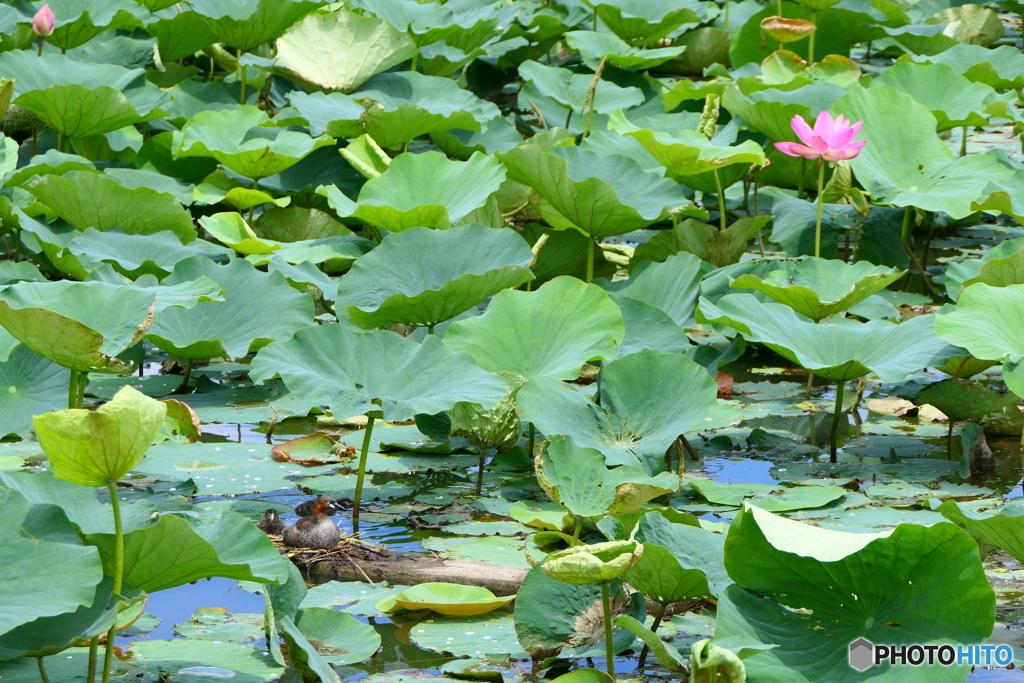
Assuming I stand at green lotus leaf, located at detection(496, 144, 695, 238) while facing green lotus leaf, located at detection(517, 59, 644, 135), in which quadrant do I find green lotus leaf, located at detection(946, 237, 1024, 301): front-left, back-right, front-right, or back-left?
back-right

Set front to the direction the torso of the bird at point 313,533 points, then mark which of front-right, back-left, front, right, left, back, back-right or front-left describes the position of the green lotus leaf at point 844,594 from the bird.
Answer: front-right

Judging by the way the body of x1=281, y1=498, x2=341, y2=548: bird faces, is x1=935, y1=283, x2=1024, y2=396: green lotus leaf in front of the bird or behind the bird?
in front

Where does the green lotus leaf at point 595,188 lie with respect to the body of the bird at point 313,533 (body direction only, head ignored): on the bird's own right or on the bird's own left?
on the bird's own left

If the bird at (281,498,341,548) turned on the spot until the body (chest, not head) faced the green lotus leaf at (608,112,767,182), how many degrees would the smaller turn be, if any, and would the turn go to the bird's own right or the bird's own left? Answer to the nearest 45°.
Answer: approximately 45° to the bird's own left

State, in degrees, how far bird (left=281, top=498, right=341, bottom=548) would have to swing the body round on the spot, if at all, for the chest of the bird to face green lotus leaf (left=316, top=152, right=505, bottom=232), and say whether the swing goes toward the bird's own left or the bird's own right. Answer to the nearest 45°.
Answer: approximately 90° to the bird's own left

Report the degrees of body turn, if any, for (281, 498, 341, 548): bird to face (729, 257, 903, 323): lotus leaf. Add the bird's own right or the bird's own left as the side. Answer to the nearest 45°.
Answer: approximately 45° to the bird's own left

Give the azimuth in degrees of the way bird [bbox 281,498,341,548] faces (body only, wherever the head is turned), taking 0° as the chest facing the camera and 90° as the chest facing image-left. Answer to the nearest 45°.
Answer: approximately 270°

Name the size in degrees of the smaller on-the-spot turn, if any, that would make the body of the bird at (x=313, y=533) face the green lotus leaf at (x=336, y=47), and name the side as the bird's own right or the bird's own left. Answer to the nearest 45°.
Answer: approximately 90° to the bird's own left

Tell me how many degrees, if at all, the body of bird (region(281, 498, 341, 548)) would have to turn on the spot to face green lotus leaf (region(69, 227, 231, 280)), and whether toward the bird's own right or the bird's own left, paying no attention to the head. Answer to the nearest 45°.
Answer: approximately 90° to the bird's own left

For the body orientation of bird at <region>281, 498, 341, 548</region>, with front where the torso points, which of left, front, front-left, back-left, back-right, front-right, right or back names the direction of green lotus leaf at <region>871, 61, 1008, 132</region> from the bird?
front-left

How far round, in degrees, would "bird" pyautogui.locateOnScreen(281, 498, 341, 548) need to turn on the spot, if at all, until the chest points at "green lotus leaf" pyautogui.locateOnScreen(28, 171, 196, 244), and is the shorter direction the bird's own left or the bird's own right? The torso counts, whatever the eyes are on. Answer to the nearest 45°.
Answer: approximately 90° to the bird's own left
